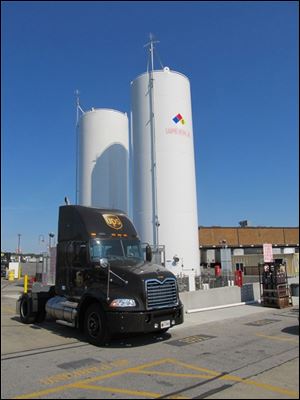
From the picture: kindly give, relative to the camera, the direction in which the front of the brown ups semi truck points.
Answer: facing the viewer and to the right of the viewer

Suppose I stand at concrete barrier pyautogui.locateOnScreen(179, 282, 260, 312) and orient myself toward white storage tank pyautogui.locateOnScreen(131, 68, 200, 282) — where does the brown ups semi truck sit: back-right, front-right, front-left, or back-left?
back-left

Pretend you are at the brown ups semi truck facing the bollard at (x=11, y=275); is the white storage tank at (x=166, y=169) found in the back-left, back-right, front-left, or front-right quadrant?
front-right

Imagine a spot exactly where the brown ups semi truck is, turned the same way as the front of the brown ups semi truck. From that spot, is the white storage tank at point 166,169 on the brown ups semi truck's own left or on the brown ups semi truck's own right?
on the brown ups semi truck's own left

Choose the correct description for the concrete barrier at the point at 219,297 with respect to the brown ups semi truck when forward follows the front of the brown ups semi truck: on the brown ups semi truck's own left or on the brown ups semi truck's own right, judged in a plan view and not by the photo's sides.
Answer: on the brown ups semi truck's own left

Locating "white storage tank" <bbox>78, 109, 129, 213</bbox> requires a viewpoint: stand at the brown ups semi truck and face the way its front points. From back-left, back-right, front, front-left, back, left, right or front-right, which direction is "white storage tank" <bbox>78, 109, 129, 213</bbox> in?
back-left
